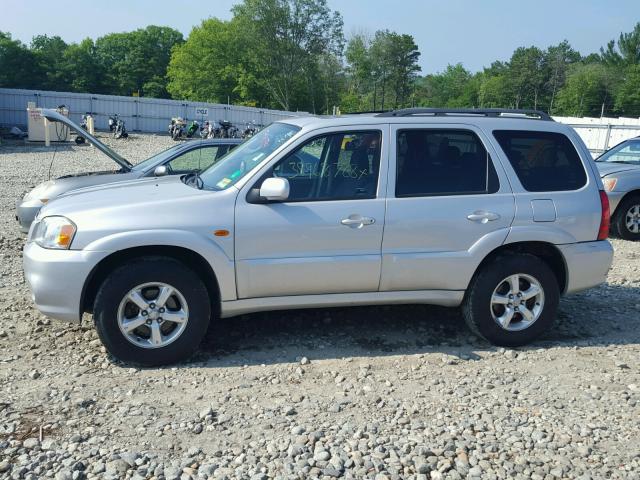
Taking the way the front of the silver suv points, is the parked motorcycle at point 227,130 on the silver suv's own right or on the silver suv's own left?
on the silver suv's own right

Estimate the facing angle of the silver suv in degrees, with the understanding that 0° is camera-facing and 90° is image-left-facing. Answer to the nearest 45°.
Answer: approximately 90°

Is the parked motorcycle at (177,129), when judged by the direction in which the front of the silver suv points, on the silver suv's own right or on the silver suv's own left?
on the silver suv's own right

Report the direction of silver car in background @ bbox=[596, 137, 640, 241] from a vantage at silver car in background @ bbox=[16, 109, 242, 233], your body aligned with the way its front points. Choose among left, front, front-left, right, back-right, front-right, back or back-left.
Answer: back

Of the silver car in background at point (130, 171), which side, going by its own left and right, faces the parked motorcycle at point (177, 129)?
right

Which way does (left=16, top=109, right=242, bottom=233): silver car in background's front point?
to the viewer's left

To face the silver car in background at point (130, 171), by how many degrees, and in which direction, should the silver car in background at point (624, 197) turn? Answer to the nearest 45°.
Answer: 0° — it already faces it

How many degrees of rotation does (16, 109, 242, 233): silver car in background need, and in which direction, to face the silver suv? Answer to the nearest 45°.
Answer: approximately 90° to its left

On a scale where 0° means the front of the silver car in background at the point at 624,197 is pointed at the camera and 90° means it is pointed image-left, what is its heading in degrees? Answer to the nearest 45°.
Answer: approximately 45°

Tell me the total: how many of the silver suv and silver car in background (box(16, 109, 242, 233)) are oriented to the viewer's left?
2
